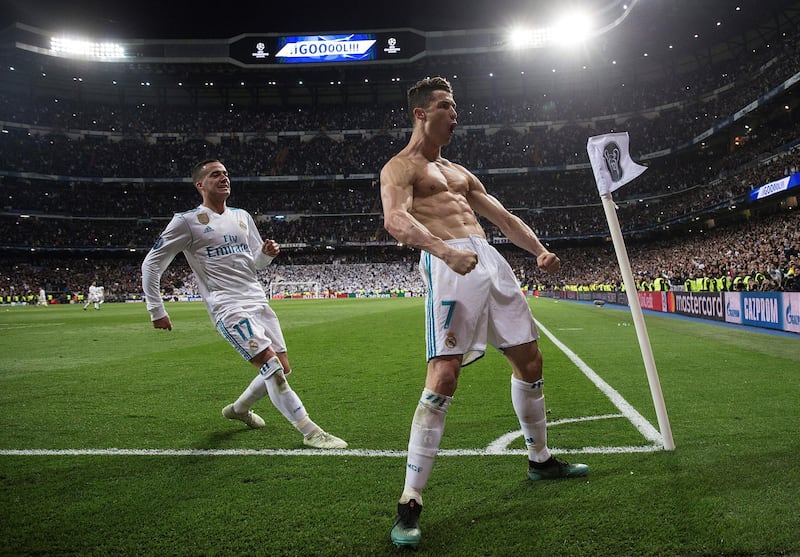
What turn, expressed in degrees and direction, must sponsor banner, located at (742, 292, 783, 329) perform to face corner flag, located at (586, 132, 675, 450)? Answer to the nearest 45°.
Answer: approximately 45° to its left

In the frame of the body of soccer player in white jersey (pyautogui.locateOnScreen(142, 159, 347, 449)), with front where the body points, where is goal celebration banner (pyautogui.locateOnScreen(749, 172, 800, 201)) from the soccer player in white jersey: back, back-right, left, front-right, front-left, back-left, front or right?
left

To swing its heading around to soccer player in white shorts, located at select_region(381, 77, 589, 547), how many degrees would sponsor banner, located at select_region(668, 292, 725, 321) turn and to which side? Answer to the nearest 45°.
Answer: approximately 45° to its left

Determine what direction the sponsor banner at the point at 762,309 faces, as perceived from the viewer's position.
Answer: facing the viewer and to the left of the viewer

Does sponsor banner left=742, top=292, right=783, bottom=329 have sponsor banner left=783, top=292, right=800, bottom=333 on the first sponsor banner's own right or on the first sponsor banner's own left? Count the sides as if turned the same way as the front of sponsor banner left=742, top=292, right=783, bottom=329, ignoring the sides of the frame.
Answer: on the first sponsor banner's own left

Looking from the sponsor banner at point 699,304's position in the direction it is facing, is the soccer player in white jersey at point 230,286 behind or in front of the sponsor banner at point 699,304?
in front

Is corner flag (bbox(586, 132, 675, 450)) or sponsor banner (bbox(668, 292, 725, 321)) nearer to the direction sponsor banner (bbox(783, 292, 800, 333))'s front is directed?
the corner flag

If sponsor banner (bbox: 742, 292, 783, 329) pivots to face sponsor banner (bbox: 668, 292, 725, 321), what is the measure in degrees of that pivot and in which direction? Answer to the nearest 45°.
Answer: approximately 90° to its right

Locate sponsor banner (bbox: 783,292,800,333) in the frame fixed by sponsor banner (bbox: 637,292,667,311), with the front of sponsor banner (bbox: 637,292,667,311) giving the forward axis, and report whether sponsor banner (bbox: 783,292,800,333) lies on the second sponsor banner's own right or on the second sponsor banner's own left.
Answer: on the second sponsor banner's own left

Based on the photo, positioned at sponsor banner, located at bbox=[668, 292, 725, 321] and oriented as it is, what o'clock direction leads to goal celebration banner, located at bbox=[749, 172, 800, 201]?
goal celebration banner, located at bbox=[749, 172, 800, 201] is roughly at 5 o'clock from sponsor banner, located at bbox=[668, 292, 725, 321].

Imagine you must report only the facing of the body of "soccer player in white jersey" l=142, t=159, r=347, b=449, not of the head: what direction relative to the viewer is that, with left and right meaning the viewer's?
facing the viewer and to the right of the viewer

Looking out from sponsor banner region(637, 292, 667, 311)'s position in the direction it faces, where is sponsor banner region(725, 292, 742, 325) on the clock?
sponsor banner region(725, 292, 742, 325) is roughly at 10 o'clock from sponsor banner region(637, 292, 667, 311).
